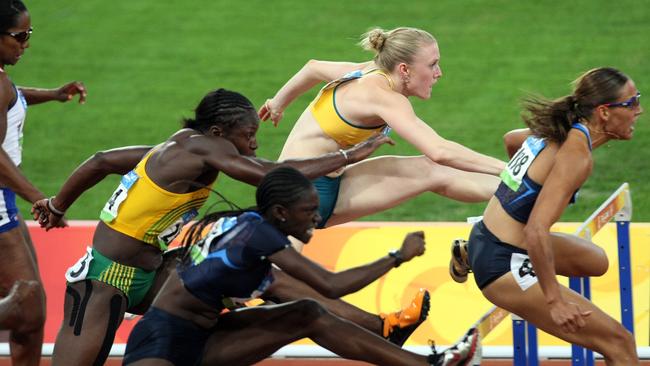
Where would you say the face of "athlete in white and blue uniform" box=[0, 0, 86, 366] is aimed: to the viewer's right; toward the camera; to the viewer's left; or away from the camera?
to the viewer's right

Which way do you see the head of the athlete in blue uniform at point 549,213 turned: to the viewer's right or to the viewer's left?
to the viewer's right

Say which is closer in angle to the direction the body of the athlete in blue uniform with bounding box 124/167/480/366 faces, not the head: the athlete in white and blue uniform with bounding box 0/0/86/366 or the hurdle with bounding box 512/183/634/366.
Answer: the hurdle

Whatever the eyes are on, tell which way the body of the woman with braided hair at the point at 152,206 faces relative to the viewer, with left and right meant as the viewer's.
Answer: facing to the right of the viewer

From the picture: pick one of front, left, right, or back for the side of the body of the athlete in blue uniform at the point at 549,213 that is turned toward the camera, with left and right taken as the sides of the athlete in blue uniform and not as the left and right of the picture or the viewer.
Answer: right

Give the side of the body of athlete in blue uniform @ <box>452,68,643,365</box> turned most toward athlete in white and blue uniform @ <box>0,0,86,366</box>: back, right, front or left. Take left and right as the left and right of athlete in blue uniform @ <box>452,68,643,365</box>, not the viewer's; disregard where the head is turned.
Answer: back

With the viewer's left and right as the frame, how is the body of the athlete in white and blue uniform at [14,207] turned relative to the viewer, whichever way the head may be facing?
facing to the right of the viewer

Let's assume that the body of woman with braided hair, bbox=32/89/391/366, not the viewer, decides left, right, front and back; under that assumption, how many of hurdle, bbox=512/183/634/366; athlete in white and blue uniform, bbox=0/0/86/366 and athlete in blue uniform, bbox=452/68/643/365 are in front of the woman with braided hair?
2

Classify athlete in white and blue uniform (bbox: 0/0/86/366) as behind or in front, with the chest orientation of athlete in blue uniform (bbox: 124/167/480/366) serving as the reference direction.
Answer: behind

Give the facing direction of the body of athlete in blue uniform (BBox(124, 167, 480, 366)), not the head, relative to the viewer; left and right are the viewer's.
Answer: facing to the right of the viewer

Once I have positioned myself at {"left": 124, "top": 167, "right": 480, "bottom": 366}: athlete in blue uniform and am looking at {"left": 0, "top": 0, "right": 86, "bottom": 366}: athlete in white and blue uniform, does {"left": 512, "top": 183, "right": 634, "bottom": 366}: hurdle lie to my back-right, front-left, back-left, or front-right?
back-right

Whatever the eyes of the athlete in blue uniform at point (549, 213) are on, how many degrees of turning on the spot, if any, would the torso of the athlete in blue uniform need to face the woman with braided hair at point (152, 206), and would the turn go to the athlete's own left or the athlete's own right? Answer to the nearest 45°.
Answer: approximately 180°

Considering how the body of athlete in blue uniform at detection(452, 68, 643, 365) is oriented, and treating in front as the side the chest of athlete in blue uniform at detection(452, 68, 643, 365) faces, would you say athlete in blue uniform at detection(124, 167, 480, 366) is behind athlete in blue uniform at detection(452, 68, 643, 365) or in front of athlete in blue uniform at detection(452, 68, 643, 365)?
behind

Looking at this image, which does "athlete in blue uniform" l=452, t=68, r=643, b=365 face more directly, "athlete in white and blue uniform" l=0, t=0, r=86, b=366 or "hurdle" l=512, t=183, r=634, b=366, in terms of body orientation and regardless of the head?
the hurdle
